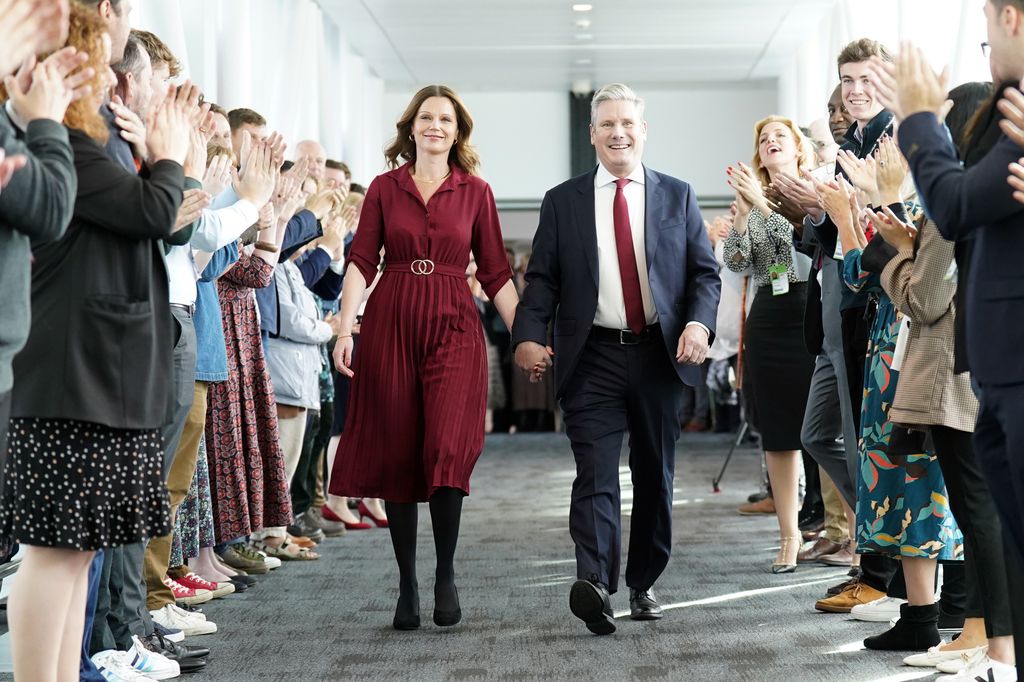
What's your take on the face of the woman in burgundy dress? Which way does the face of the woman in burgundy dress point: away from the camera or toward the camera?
toward the camera

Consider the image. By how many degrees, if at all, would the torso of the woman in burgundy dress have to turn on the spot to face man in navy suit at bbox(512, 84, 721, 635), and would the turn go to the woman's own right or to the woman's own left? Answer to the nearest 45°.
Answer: approximately 90° to the woman's own left

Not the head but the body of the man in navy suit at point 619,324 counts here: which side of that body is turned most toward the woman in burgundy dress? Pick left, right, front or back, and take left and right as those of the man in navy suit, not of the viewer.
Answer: right

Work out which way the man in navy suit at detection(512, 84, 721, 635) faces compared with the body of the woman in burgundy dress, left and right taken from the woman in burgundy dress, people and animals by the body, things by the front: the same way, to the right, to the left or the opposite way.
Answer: the same way

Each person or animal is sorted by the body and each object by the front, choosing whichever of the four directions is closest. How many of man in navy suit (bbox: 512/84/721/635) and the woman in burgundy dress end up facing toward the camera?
2

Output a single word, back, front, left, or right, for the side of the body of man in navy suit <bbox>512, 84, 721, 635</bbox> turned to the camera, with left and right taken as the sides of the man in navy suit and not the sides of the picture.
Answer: front

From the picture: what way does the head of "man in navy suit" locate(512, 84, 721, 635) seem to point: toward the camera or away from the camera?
toward the camera
